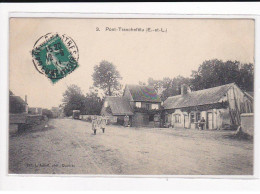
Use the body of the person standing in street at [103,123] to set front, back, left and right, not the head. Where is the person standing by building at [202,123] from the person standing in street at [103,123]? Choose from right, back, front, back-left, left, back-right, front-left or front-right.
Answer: left

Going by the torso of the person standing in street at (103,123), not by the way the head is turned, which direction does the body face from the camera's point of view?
toward the camera

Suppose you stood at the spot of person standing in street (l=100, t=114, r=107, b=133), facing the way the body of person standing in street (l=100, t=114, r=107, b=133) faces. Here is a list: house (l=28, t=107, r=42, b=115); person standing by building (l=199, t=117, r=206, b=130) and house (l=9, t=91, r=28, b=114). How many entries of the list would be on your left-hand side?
1
